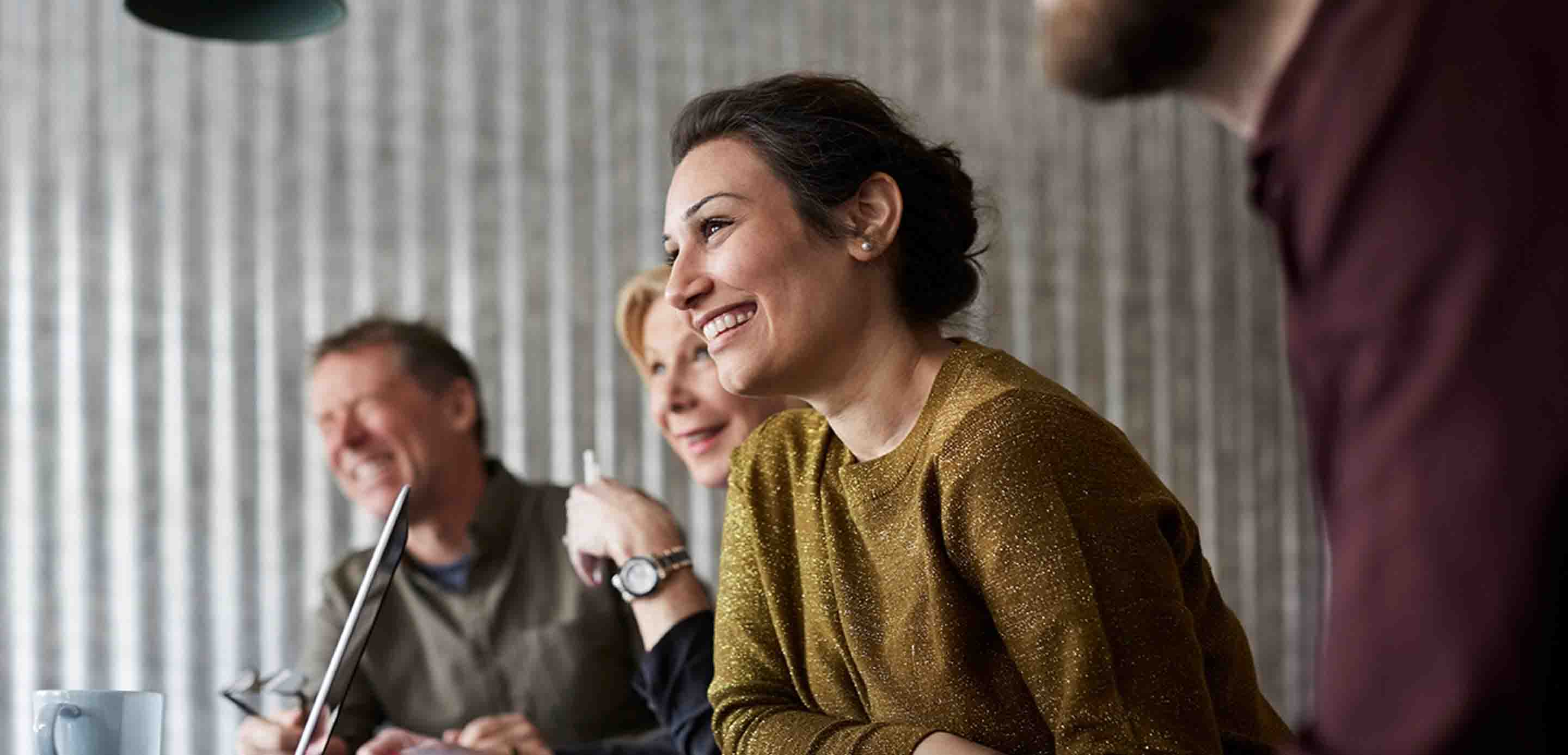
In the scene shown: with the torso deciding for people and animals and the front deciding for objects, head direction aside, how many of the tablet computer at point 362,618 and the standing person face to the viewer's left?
2

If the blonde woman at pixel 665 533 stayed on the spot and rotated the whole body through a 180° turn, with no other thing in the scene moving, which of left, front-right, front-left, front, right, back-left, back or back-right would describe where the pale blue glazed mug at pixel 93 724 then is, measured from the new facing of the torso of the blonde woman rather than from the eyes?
back

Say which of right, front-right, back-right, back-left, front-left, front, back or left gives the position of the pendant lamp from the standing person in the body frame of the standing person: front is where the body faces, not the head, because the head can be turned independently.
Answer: front-right

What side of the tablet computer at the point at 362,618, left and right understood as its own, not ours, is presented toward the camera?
left

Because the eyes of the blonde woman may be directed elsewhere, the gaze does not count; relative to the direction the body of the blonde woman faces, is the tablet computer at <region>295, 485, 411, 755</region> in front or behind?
in front

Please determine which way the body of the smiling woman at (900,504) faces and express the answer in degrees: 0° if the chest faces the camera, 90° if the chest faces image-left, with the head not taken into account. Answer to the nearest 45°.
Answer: approximately 45°

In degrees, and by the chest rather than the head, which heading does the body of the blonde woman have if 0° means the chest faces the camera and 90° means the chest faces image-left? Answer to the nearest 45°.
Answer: approximately 45°

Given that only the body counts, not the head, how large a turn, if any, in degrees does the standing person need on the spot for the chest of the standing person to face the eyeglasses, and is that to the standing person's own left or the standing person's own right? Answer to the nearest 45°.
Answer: approximately 45° to the standing person's own right

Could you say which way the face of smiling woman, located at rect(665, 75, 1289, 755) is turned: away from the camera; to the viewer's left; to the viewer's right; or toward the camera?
to the viewer's left

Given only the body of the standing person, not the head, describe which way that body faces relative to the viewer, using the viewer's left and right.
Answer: facing to the left of the viewer

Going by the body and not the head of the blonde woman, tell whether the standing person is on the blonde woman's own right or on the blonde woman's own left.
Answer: on the blonde woman's own left

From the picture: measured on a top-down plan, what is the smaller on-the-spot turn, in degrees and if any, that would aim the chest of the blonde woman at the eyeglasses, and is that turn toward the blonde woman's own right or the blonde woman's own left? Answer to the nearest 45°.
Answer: approximately 45° to the blonde woman's own right

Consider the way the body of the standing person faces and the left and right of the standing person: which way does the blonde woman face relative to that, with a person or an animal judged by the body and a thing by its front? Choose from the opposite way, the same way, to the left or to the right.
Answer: to the left
